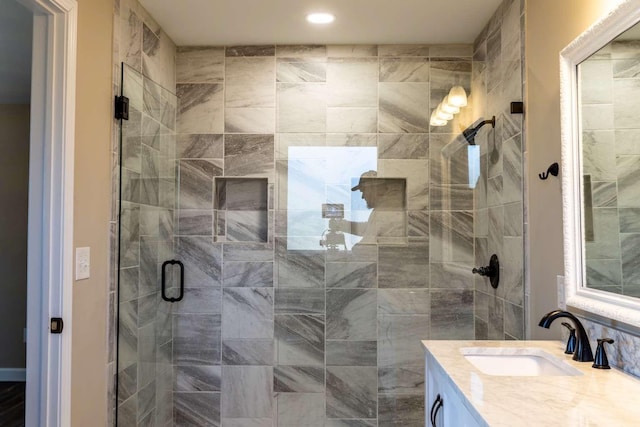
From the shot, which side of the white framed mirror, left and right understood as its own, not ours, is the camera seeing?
left

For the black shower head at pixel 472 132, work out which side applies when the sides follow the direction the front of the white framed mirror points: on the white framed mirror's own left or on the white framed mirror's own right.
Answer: on the white framed mirror's own right

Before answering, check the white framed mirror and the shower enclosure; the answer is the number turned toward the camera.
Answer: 1

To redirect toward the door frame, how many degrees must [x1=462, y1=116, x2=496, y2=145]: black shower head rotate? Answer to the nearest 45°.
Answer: approximately 45° to its left

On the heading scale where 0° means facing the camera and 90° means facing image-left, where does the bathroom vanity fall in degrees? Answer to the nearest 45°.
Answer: approximately 90°

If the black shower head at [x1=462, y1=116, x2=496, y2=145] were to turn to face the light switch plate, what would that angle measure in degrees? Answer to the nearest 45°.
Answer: approximately 45° to its left

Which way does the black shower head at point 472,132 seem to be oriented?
to the viewer's left

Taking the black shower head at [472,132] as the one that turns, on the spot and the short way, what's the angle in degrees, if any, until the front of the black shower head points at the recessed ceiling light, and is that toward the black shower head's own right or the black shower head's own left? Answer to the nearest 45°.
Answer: approximately 45° to the black shower head's own left

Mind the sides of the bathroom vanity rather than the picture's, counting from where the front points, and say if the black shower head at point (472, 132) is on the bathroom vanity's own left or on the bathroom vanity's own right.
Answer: on the bathroom vanity's own right
